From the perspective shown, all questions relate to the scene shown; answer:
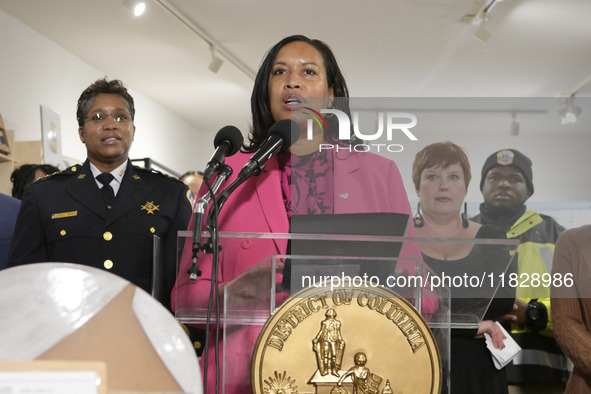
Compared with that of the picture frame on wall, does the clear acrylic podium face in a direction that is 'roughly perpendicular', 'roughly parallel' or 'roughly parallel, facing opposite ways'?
roughly perpendicular

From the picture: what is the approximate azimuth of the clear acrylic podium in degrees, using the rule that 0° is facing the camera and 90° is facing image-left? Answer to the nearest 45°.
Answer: approximately 0°

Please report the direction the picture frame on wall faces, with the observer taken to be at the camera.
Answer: facing the viewer and to the right of the viewer

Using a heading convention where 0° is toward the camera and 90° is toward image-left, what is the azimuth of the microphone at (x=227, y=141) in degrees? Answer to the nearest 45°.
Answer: approximately 225°

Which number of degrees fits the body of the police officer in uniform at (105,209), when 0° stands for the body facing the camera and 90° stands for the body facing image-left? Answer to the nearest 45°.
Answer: approximately 0°
